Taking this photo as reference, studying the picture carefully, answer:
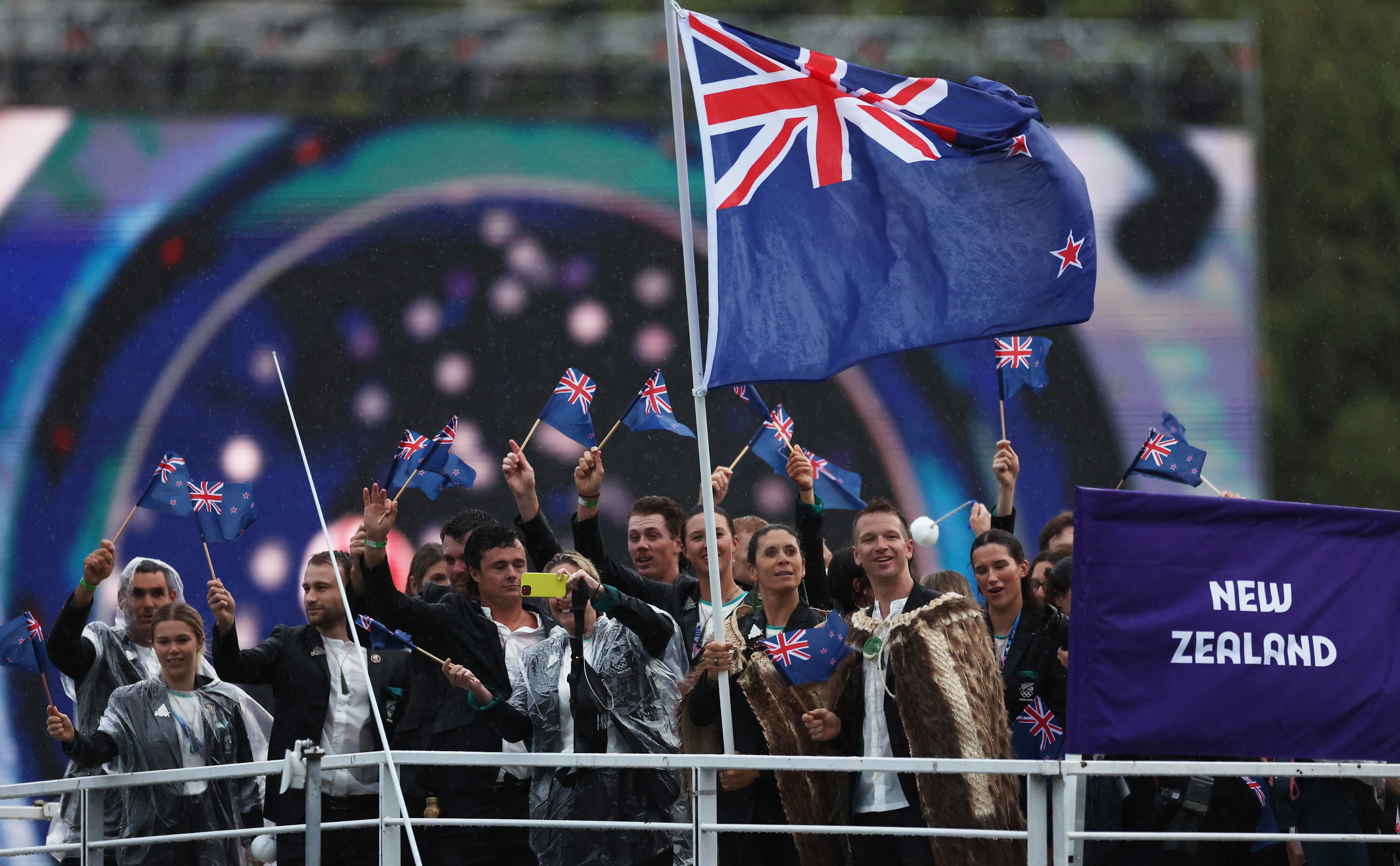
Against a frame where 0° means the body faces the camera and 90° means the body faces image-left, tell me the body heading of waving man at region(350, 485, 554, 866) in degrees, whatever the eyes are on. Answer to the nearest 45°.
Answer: approximately 315°

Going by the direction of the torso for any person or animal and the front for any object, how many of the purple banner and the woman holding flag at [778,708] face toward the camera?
2

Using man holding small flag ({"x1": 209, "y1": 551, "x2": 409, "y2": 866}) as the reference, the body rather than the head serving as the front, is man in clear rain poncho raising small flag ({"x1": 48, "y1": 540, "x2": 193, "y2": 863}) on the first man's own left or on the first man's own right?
on the first man's own right

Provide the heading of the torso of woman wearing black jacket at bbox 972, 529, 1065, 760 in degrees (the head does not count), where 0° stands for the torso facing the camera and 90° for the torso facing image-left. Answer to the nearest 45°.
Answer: approximately 45°

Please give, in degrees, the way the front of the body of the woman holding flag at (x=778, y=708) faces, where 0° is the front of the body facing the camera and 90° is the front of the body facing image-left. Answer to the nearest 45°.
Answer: approximately 0°
